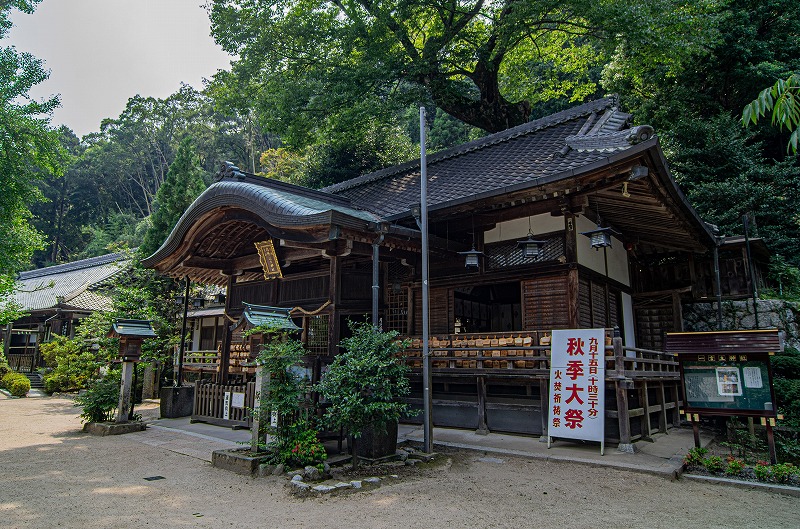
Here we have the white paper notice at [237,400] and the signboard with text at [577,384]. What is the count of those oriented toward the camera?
2

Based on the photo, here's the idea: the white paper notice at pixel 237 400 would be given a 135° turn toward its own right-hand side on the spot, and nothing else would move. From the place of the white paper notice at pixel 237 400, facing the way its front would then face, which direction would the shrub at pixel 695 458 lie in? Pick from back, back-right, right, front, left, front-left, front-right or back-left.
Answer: back

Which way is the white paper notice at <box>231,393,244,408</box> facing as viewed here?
toward the camera

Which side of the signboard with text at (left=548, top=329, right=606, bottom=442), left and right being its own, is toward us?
front

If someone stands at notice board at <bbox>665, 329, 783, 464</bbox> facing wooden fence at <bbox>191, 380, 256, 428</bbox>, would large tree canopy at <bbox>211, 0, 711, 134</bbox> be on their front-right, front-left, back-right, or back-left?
front-right

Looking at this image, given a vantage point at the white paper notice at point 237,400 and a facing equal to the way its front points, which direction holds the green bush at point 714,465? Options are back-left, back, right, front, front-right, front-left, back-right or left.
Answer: front-left

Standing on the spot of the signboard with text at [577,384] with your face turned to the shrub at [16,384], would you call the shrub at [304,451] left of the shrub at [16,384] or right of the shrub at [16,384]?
left

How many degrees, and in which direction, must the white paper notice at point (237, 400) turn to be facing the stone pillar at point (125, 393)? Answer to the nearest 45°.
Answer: approximately 90° to its right

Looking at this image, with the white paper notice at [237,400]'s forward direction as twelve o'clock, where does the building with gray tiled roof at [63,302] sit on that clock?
The building with gray tiled roof is roughly at 5 o'clock from the white paper notice.

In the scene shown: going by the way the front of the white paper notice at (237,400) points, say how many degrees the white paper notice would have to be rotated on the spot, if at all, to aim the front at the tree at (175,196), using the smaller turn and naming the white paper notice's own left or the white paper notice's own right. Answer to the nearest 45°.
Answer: approximately 180°

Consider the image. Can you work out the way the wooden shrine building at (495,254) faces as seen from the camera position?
facing the viewer and to the left of the viewer

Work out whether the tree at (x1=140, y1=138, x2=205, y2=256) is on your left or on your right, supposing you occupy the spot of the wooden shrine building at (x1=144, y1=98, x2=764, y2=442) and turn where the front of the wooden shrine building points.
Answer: on your right

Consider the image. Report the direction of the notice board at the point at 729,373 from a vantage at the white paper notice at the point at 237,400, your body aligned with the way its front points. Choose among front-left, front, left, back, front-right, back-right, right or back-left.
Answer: front-left

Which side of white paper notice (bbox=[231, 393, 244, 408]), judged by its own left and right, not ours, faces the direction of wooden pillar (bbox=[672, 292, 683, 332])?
left

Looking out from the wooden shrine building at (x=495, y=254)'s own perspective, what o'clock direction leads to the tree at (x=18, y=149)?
The tree is roughly at 2 o'clock from the wooden shrine building.
